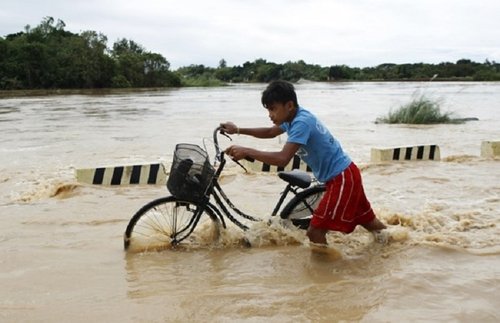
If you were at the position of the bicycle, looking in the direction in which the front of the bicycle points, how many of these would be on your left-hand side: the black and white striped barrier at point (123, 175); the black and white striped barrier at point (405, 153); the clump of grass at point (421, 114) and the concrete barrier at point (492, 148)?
0

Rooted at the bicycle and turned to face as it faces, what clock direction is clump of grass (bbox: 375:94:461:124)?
The clump of grass is roughly at 4 o'clock from the bicycle.

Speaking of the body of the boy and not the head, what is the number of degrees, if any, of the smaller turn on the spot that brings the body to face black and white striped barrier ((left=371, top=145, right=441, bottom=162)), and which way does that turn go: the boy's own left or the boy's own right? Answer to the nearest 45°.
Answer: approximately 90° to the boy's own right

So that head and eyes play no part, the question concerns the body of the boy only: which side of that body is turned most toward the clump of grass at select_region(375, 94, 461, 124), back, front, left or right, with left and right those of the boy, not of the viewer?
right

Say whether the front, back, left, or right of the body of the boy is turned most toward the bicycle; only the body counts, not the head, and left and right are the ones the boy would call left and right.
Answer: front

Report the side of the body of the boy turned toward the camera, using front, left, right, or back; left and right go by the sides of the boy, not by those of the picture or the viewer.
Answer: left

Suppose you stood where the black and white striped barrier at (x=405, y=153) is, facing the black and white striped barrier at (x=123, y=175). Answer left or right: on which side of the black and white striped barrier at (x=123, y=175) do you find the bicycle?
left

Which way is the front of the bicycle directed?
to the viewer's left

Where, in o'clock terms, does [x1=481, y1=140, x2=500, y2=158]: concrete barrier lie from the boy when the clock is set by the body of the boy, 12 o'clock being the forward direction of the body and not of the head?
The concrete barrier is roughly at 4 o'clock from the boy.

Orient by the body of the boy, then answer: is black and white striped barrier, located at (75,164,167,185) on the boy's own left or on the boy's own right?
on the boy's own right

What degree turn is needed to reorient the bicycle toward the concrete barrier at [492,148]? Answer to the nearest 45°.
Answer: approximately 135° to its right

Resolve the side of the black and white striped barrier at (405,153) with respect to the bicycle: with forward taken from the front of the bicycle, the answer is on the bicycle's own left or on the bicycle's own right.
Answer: on the bicycle's own right

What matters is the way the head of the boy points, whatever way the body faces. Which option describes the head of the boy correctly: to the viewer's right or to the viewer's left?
to the viewer's left

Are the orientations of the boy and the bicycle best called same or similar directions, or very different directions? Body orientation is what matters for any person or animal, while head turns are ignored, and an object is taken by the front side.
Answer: same or similar directions
